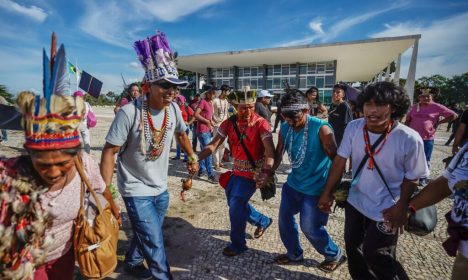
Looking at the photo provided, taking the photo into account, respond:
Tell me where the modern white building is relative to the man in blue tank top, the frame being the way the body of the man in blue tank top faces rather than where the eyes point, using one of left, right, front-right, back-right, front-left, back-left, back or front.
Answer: back-right

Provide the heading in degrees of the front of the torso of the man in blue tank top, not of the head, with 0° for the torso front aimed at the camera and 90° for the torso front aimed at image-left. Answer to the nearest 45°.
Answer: approximately 45°

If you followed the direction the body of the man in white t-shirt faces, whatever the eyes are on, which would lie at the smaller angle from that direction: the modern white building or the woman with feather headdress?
the woman with feather headdress

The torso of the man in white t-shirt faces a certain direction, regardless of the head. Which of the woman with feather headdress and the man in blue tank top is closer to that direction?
the woman with feather headdress

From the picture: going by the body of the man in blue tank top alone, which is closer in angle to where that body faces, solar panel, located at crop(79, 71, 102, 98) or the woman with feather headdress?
the woman with feather headdress

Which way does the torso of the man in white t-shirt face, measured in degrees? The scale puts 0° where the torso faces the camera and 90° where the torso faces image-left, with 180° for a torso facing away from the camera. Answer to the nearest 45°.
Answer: approximately 45°

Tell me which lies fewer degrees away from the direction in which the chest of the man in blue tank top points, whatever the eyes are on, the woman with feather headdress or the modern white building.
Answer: the woman with feather headdress
